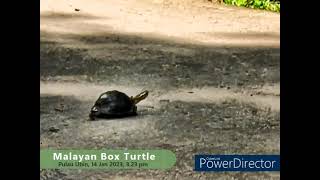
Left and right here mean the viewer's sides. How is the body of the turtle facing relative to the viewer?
facing to the right of the viewer
